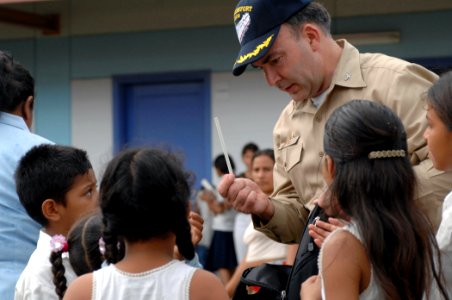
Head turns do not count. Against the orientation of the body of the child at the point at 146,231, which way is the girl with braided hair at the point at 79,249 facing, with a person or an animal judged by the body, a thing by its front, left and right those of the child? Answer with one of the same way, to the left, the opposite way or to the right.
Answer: the same way

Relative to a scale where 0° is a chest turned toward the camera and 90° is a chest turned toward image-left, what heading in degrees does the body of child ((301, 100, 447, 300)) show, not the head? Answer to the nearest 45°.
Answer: approximately 135°

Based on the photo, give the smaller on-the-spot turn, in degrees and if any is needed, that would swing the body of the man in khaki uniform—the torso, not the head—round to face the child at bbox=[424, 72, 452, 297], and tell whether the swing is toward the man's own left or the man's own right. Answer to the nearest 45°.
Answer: approximately 90° to the man's own left

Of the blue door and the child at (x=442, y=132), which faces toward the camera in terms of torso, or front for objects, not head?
the blue door

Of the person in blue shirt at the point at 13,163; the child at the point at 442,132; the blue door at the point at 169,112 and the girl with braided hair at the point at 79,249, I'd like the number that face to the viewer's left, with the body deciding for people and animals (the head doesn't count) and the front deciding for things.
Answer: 1

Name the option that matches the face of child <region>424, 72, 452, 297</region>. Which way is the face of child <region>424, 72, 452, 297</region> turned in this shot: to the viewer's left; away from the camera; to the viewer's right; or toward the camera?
to the viewer's left

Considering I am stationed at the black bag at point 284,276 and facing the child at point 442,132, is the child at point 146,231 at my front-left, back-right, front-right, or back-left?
back-right

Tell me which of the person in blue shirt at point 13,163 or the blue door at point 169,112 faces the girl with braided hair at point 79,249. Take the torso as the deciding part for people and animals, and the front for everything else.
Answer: the blue door

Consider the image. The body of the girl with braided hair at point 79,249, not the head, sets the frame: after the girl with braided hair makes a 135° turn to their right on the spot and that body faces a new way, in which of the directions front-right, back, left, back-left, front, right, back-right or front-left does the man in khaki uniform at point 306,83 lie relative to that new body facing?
front-left

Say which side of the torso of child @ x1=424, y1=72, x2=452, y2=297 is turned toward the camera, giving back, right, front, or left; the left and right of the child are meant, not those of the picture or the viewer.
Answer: left

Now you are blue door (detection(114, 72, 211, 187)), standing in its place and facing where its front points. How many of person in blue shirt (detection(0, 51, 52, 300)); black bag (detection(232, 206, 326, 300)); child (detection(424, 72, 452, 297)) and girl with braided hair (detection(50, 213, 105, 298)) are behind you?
0

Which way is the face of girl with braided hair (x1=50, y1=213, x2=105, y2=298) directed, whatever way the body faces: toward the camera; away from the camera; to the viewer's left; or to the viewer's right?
away from the camera

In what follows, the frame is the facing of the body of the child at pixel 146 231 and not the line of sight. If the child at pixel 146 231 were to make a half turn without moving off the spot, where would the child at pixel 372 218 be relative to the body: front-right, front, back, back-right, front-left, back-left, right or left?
left

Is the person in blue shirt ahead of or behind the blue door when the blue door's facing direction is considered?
ahead

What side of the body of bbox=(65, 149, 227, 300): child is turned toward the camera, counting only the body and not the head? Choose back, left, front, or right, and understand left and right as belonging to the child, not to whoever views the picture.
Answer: back
